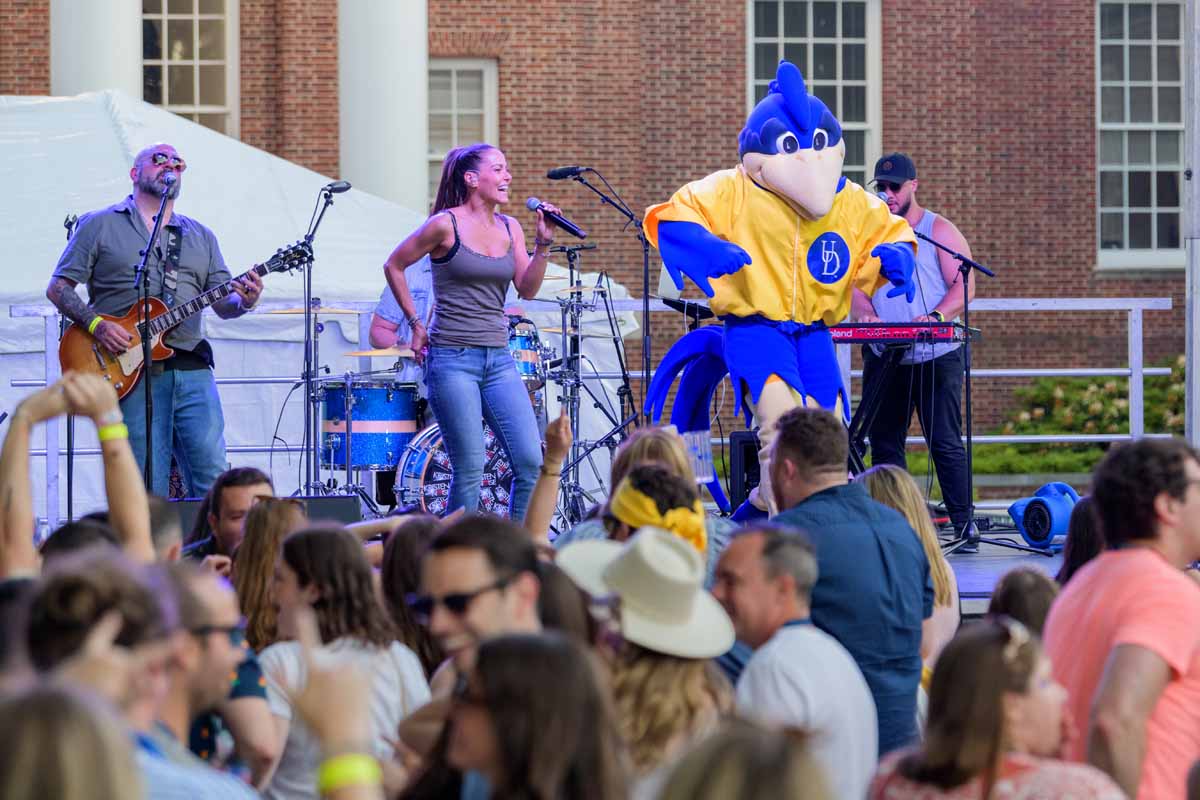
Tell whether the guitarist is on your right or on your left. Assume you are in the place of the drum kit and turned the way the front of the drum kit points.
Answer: on your right

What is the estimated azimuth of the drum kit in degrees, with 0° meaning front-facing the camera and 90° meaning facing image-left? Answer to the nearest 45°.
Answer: approximately 315°

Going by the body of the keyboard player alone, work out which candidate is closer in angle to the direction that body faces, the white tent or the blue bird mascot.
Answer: the blue bird mascot

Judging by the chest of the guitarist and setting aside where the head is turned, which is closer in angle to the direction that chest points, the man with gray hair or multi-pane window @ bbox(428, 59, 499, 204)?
the man with gray hair

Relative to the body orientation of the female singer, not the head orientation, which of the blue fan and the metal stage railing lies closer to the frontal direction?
the blue fan

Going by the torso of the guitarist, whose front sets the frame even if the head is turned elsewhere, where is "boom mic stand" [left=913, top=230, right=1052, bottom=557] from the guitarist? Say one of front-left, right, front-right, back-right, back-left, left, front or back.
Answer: front-left

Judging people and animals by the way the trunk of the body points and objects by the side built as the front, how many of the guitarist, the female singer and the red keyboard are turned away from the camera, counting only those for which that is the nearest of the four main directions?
1

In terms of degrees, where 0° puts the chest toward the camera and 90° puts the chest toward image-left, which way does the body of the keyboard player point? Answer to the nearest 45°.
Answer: approximately 45°

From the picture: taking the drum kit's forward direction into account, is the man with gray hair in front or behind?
in front

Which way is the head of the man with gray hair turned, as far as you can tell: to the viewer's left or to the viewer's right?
to the viewer's left

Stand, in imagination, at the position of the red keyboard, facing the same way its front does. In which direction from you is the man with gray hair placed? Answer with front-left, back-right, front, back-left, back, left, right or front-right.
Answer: back

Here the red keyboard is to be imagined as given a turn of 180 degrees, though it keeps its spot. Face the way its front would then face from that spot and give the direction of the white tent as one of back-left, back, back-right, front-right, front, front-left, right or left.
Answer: back-right

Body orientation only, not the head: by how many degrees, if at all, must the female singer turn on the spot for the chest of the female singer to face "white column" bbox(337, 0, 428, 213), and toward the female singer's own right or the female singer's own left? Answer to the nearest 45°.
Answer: approximately 135° to the female singer's own left

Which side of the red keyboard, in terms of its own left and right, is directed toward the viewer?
back

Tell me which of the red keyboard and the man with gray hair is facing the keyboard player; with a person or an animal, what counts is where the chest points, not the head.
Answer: the red keyboard

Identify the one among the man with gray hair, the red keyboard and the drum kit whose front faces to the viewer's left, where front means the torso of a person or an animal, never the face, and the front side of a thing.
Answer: the man with gray hair
